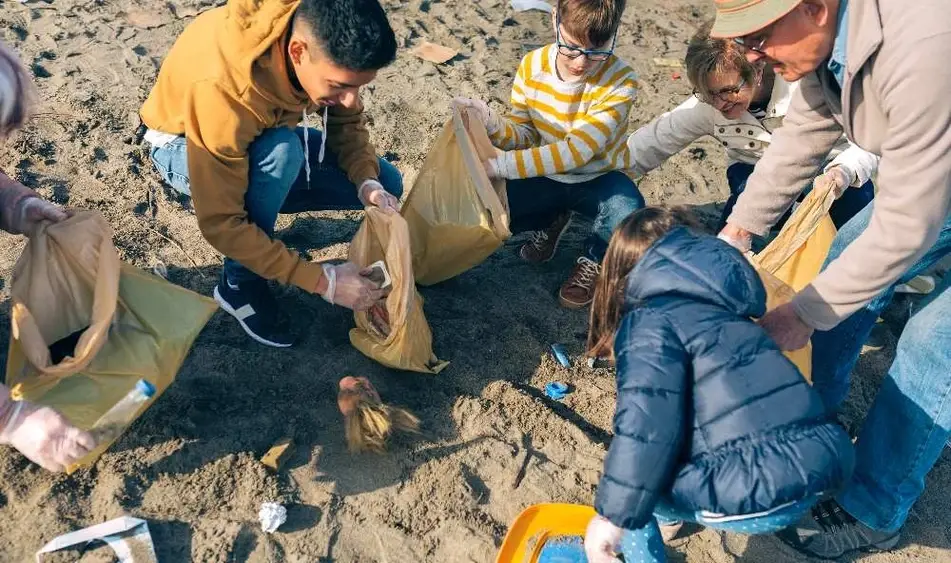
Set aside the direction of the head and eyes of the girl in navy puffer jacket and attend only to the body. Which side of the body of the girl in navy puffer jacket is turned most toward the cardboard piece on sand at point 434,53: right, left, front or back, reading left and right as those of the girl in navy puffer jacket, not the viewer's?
front

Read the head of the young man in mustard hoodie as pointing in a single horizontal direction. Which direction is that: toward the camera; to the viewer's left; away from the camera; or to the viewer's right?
to the viewer's right

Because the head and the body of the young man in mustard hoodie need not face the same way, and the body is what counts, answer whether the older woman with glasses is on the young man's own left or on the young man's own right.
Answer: on the young man's own left

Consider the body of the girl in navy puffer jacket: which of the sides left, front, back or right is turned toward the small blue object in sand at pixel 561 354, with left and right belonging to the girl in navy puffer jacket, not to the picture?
front

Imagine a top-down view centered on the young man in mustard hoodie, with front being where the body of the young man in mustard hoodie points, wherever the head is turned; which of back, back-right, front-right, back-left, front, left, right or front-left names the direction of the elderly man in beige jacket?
front

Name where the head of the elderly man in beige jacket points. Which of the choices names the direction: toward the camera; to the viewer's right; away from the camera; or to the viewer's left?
to the viewer's left

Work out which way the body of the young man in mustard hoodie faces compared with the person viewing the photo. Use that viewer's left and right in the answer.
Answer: facing the viewer and to the right of the viewer

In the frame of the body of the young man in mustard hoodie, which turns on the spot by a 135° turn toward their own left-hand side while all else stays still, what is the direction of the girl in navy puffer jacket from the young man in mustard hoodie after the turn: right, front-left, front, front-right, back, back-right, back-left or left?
back-right

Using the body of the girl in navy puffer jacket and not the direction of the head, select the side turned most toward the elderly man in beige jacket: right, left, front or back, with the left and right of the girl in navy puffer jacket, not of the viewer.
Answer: right

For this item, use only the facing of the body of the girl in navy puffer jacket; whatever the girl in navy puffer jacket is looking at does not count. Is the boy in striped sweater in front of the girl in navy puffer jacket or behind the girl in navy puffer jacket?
in front

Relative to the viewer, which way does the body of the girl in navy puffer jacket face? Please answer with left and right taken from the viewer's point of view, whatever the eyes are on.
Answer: facing away from the viewer and to the left of the viewer
